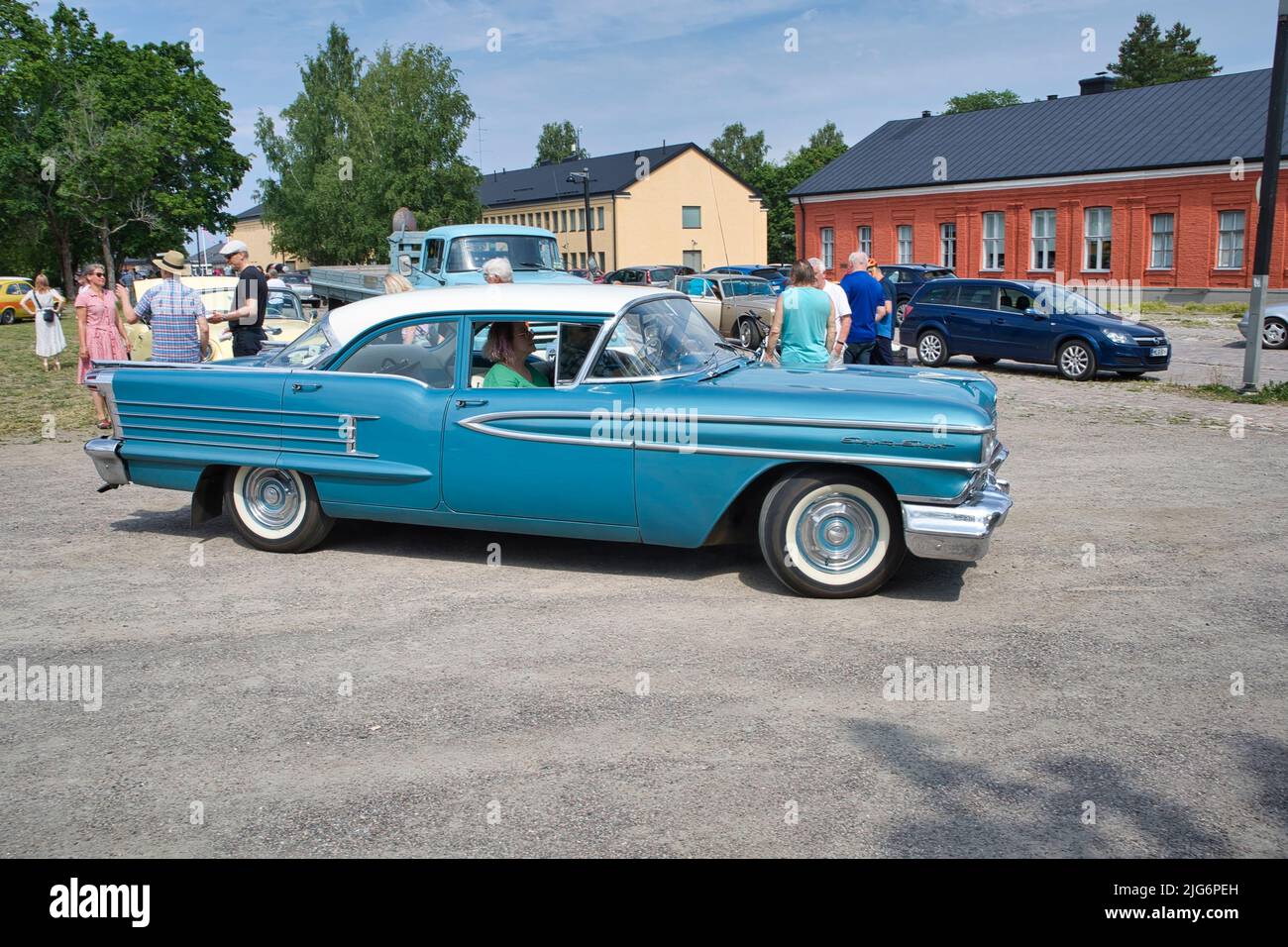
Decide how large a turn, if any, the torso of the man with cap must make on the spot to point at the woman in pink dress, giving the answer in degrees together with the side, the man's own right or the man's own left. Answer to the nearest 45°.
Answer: approximately 45° to the man's own right

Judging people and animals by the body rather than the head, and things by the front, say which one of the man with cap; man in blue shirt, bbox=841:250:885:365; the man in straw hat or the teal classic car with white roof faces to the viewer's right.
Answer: the teal classic car with white roof

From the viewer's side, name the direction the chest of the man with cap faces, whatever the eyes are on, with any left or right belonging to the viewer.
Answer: facing to the left of the viewer

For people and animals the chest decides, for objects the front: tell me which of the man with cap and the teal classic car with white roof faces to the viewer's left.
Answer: the man with cap

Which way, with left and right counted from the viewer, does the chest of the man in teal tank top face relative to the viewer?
facing away from the viewer

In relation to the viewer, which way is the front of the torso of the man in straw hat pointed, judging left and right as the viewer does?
facing away from the viewer

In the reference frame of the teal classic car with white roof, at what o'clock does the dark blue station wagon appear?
The dark blue station wagon is roughly at 10 o'clock from the teal classic car with white roof.

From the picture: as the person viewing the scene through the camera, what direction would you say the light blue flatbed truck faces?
facing the viewer and to the right of the viewer

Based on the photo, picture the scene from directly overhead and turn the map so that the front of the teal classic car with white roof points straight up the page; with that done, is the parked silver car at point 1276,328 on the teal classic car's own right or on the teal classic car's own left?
on the teal classic car's own left

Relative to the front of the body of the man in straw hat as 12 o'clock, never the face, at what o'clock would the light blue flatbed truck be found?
The light blue flatbed truck is roughly at 1 o'clock from the man in straw hat.

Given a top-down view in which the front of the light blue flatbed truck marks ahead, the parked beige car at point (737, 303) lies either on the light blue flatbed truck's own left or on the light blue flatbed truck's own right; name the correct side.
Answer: on the light blue flatbed truck's own left

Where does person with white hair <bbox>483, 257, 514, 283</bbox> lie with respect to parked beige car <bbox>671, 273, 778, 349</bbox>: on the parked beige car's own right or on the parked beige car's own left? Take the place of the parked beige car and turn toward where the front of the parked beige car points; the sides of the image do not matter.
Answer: on the parked beige car's own right

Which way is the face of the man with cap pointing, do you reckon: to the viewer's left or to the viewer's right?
to the viewer's left
